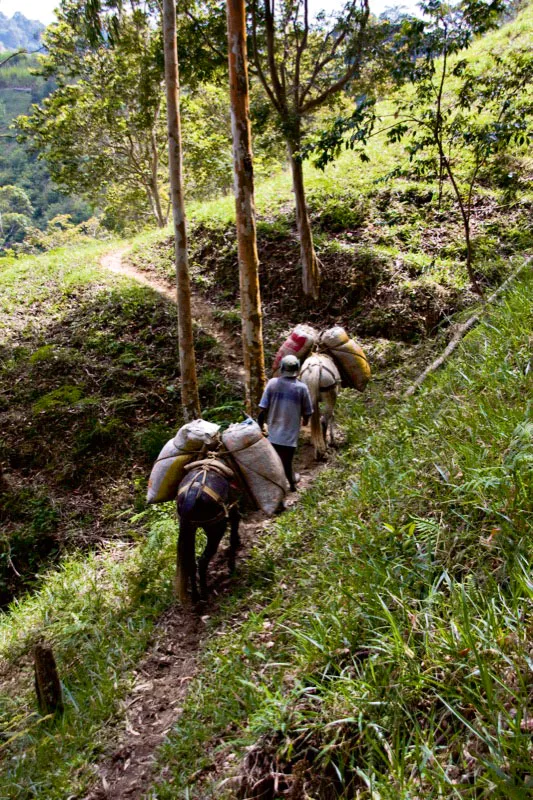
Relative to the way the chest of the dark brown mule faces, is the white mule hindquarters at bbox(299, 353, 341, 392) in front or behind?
in front

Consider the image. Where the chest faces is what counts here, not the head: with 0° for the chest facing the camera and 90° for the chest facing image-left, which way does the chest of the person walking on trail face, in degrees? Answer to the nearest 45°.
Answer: approximately 180°

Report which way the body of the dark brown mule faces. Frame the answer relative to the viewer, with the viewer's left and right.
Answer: facing away from the viewer and to the right of the viewer

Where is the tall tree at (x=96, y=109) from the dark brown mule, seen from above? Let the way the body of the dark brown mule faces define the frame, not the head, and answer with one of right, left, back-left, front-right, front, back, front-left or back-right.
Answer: front-left

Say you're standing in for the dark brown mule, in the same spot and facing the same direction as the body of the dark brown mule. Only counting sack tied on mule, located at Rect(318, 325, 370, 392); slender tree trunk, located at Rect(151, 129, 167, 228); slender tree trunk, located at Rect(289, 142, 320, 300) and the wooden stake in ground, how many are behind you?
1

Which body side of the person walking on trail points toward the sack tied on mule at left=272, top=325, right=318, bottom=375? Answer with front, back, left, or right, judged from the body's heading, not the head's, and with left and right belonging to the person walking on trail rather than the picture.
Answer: front

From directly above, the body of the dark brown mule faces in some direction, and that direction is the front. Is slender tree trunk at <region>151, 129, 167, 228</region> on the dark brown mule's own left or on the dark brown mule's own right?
on the dark brown mule's own left

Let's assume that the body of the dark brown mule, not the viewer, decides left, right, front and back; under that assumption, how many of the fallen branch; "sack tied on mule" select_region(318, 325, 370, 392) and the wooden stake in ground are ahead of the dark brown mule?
2

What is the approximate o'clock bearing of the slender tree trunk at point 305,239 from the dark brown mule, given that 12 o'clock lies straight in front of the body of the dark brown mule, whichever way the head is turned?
The slender tree trunk is roughly at 11 o'clock from the dark brown mule.

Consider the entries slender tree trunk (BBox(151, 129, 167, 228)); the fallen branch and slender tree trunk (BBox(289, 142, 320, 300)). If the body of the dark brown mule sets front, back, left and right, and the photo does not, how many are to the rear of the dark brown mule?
0

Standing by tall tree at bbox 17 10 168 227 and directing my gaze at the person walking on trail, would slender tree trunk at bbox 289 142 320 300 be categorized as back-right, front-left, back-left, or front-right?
front-left

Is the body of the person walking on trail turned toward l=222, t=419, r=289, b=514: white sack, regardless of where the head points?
no

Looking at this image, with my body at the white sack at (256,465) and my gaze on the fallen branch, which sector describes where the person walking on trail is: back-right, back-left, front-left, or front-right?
front-left

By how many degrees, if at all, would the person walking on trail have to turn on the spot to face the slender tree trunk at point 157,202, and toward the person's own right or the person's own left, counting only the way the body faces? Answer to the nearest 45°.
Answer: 0° — they already face it

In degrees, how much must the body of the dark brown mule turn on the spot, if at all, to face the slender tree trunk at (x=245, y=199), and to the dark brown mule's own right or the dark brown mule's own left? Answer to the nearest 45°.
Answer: approximately 45° to the dark brown mule's own left

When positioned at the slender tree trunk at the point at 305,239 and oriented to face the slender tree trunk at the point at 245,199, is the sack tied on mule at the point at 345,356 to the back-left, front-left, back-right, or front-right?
front-left

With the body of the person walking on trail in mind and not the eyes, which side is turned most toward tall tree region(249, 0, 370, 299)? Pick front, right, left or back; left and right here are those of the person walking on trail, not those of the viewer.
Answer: front

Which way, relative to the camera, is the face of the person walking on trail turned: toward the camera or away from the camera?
away from the camera

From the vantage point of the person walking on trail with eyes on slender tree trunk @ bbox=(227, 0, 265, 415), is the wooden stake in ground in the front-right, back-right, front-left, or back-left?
back-left

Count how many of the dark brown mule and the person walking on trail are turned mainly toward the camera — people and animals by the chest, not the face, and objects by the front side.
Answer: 0

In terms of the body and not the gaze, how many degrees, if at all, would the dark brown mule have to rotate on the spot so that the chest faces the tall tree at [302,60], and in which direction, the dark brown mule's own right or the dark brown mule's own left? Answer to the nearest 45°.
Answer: approximately 45° to the dark brown mule's own left
